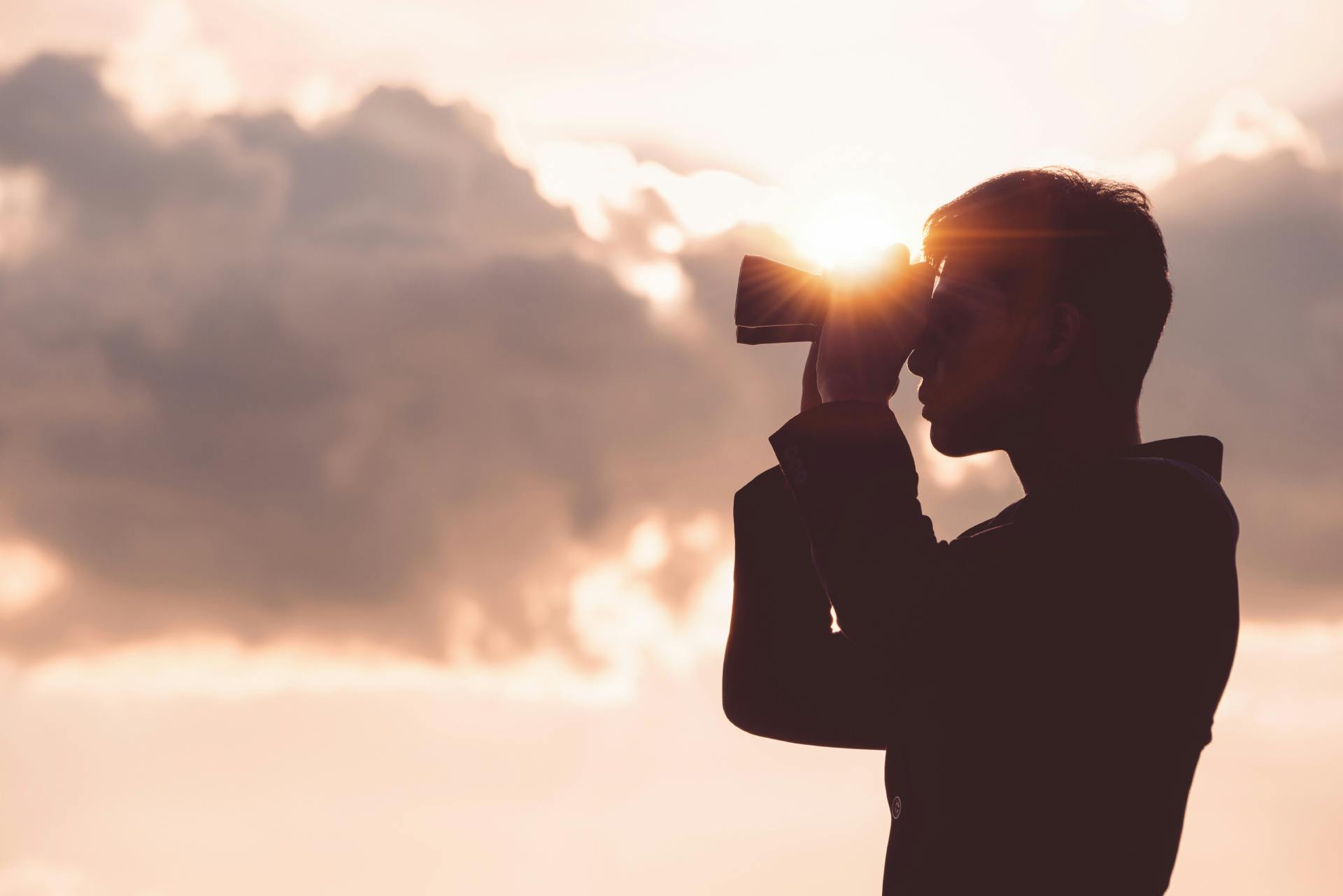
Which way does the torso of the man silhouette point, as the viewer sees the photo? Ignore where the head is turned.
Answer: to the viewer's left
